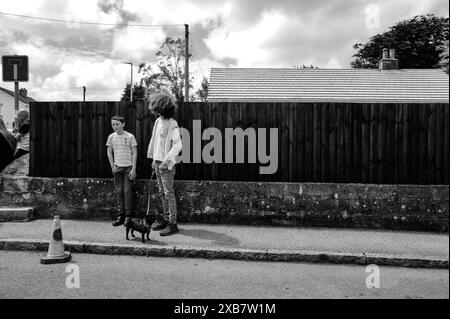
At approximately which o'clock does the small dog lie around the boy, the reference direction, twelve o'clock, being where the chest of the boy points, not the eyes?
The small dog is roughly at 10 o'clock from the boy.

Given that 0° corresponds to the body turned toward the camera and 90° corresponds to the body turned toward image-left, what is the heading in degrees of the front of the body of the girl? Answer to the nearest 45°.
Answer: approximately 45°

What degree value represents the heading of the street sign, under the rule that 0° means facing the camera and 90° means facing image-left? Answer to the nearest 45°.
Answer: approximately 0°

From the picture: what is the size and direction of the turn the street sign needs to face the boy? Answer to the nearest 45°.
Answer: approximately 45° to its left

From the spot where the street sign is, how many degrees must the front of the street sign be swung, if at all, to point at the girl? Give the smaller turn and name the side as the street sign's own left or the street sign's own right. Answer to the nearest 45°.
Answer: approximately 45° to the street sign's own left

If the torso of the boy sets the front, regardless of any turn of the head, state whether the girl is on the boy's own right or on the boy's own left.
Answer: on the boy's own left

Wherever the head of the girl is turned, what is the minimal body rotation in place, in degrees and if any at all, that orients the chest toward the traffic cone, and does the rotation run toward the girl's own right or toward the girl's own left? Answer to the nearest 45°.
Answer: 0° — they already face it

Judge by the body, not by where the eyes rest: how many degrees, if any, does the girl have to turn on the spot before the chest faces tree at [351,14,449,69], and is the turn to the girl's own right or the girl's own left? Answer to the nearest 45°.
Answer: approximately 180°

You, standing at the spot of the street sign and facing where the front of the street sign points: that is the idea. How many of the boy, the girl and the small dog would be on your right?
0

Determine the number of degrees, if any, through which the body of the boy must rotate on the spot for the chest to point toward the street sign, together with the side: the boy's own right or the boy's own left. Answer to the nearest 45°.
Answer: approximately 90° to the boy's own right

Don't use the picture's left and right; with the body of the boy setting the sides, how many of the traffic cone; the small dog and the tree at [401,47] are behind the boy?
1

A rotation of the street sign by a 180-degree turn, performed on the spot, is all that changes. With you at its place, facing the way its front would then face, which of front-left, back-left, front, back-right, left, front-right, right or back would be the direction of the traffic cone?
back

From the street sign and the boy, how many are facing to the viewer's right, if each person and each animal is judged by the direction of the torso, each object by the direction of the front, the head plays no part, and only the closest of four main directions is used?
0

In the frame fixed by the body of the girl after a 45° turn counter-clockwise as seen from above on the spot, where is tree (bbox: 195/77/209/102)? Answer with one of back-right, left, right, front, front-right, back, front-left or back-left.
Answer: back

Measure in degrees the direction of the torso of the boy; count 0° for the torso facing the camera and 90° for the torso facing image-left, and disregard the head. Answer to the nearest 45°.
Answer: approximately 45°
